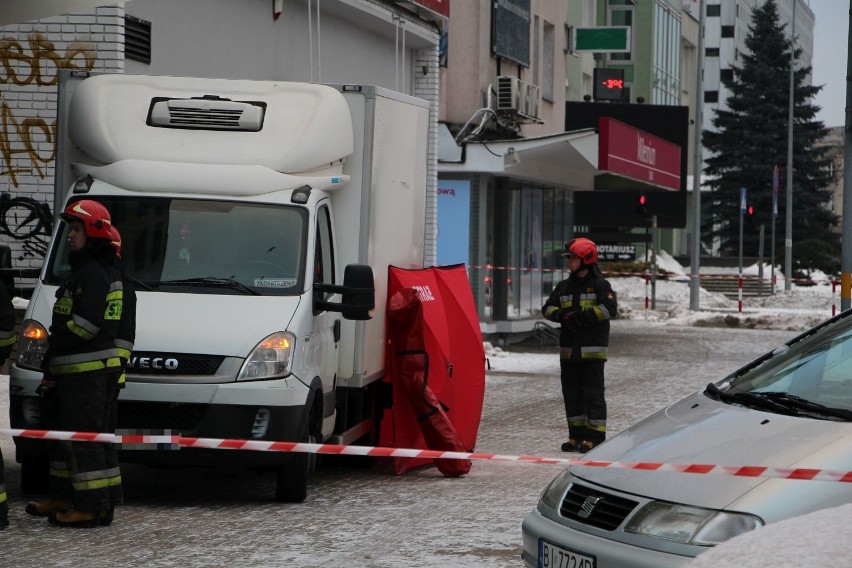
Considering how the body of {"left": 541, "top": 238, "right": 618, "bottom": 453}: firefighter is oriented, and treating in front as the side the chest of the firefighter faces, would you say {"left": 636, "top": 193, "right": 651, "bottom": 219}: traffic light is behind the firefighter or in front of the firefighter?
behind

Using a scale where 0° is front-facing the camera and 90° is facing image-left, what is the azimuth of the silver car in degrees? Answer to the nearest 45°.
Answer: approximately 45°

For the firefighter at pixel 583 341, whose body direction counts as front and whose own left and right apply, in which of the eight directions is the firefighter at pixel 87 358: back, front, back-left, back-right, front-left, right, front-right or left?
front

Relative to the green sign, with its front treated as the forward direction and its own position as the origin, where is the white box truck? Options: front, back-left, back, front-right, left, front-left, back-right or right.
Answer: front

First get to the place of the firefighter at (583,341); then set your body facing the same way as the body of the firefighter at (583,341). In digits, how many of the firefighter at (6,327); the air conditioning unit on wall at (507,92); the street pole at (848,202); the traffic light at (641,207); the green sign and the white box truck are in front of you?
2

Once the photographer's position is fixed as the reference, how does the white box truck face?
facing the viewer

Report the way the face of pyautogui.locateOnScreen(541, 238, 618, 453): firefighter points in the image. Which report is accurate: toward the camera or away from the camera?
toward the camera
